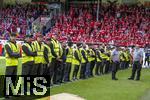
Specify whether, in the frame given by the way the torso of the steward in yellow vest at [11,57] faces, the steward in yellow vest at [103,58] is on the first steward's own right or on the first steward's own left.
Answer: on the first steward's own left

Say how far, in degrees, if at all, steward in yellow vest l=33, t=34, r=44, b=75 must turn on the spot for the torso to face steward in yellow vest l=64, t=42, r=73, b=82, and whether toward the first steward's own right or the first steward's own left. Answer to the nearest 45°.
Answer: approximately 90° to the first steward's own left

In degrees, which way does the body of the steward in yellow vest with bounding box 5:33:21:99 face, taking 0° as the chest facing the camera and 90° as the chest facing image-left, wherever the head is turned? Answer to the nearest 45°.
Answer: approximately 315°

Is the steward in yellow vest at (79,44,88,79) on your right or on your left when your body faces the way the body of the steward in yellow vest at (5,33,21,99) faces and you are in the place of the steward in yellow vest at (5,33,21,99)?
on your left

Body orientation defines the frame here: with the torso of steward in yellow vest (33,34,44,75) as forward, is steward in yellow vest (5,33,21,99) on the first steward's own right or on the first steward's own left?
on the first steward's own right

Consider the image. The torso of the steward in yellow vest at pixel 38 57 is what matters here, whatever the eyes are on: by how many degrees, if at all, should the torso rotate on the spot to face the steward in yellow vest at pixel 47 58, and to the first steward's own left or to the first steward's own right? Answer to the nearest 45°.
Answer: approximately 90° to the first steward's own left

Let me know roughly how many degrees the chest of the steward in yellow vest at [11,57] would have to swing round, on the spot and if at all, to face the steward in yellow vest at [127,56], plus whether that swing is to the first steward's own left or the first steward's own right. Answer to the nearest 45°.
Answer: approximately 90° to the first steward's own left

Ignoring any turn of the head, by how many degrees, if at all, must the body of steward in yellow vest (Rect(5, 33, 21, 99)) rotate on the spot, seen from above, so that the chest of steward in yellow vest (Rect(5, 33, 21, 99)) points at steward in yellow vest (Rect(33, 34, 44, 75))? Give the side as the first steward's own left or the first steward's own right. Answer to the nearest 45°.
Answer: approximately 90° to the first steward's own left

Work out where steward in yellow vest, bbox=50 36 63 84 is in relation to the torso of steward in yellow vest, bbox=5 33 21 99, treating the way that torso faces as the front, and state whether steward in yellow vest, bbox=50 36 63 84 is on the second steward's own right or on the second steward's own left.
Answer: on the second steward's own left
